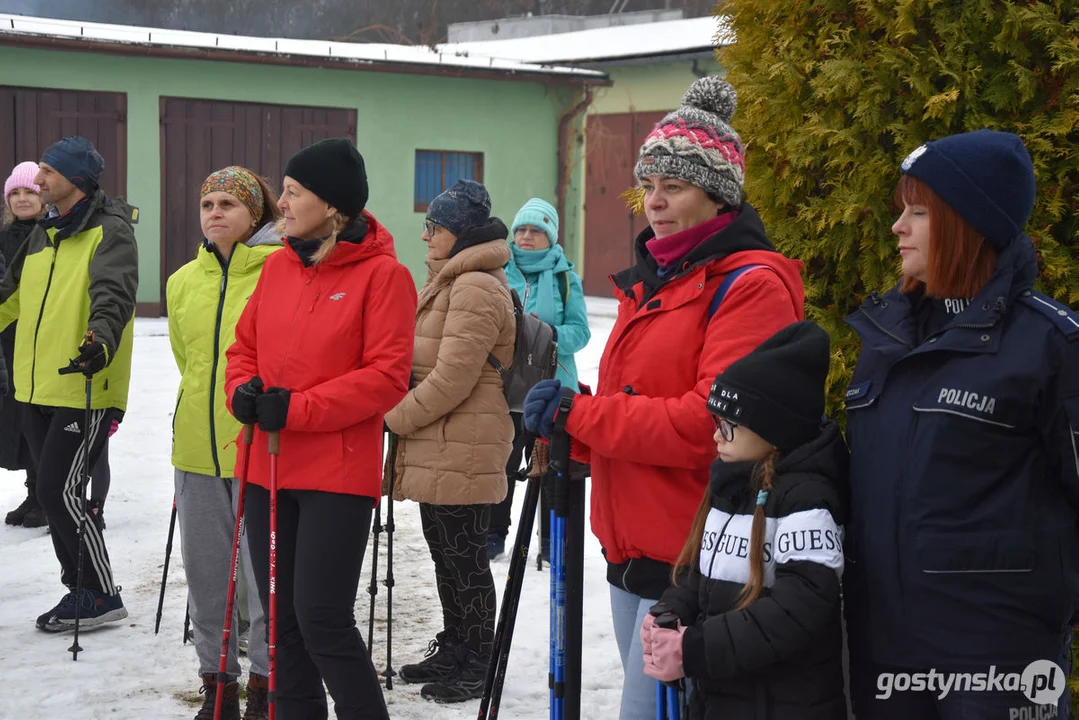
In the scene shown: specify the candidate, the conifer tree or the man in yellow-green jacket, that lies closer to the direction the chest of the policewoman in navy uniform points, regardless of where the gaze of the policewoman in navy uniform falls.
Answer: the man in yellow-green jacket

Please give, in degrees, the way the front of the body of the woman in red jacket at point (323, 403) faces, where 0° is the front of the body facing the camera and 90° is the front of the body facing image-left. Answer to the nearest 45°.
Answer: approximately 45°

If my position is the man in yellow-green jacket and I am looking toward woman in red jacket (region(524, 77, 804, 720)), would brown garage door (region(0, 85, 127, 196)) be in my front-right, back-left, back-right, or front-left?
back-left

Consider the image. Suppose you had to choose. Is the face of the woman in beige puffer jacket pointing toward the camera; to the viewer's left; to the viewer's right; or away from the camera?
to the viewer's left

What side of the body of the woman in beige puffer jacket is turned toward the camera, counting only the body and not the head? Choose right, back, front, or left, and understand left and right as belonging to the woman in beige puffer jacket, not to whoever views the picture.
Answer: left

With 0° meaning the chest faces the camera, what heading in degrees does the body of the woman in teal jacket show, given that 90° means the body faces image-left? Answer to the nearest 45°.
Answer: approximately 45°

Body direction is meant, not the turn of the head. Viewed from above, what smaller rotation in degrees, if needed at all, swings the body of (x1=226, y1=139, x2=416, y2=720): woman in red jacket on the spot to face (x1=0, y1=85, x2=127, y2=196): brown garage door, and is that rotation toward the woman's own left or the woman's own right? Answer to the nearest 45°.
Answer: approximately 135° to the woman's own right

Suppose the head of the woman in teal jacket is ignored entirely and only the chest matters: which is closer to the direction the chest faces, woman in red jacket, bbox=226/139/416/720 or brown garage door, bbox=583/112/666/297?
the woman in red jacket

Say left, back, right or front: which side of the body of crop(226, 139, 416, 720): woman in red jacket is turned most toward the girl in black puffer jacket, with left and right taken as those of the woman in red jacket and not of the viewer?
left
